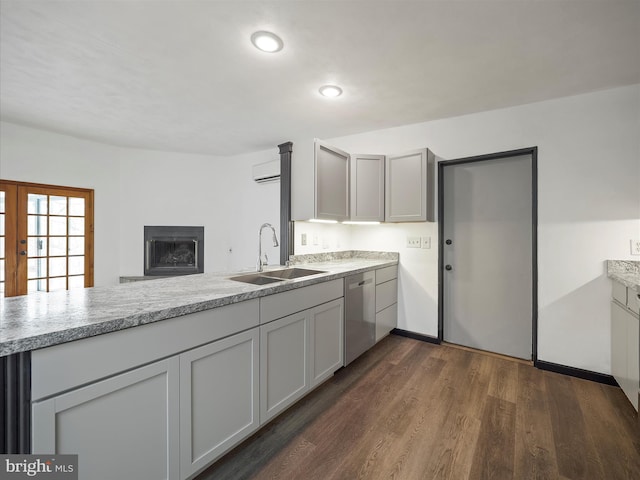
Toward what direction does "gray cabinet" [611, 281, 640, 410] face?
to the viewer's left

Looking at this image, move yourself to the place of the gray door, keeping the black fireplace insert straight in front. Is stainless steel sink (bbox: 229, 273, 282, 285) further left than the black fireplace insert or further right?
left

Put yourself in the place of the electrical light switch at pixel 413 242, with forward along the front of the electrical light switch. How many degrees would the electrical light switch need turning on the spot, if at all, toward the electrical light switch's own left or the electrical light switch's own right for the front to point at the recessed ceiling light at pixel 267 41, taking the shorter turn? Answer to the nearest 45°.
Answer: approximately 45° to the electrical light switch's own right

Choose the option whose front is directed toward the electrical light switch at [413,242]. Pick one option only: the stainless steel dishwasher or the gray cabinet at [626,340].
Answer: the gray cabinet

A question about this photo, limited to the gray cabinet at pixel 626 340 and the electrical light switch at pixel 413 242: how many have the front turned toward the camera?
1

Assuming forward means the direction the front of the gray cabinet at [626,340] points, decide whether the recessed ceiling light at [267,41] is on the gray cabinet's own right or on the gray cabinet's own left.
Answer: on the gray cabinet's own left

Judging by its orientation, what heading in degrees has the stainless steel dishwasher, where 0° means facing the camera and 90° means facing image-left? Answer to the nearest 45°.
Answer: approximately 315°

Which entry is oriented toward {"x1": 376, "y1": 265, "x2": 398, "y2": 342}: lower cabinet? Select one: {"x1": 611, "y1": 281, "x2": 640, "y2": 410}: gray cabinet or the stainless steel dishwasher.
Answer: the gray cabinet

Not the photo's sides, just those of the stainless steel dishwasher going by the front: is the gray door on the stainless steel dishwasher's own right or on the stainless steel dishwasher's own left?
on the stainless steel dishwasher's own left
